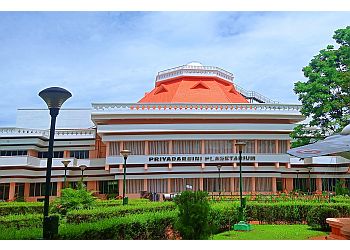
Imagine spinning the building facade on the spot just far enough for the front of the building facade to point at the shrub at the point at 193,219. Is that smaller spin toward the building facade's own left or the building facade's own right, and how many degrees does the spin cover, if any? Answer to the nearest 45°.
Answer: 0° — it already faces it

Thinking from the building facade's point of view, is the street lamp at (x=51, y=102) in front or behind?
in front

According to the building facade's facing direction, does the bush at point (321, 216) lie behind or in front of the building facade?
in front

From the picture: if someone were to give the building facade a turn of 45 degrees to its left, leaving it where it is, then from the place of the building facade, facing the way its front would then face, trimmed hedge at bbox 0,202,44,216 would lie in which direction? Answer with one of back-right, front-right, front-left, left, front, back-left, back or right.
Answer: right

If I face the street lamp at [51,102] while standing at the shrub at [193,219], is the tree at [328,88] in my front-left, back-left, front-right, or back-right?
back-right

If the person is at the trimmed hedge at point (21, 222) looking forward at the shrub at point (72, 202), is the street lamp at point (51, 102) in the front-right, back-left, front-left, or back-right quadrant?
back-right

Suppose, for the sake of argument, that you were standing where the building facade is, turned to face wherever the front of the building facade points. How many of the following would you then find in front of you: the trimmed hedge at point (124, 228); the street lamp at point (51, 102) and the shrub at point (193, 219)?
3

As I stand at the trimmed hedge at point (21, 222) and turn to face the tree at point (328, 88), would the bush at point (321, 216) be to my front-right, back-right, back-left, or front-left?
front-right

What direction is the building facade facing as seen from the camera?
toward the camera

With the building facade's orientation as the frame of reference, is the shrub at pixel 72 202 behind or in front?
in front

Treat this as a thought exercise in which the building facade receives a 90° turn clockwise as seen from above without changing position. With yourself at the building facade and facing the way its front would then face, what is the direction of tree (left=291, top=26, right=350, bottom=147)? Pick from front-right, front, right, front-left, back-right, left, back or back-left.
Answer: back
